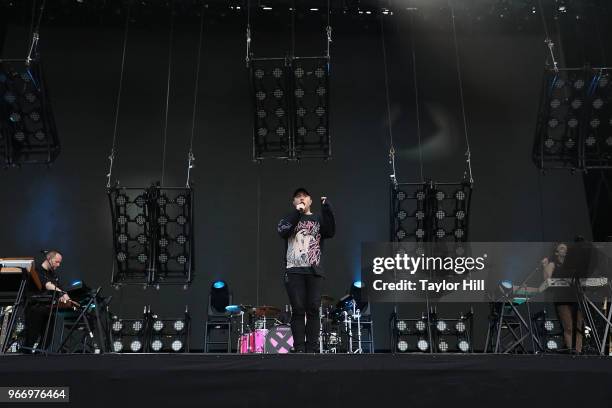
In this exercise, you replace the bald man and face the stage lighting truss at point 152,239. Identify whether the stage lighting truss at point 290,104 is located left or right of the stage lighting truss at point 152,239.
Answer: right

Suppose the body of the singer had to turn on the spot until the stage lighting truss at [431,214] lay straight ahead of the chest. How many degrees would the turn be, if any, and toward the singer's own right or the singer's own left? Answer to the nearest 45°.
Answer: approximately 135° to the singer's own left

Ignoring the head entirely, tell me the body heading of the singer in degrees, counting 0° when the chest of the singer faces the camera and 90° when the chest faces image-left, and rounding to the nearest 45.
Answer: approximately 0°

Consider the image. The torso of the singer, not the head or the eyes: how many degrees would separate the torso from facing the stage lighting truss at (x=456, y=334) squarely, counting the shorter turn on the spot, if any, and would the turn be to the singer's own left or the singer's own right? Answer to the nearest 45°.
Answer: approximately 135° to the singer's own left

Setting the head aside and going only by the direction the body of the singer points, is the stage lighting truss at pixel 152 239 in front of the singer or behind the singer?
behind

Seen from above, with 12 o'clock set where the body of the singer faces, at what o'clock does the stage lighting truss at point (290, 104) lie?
The stage lighting truss is roughly at 6 o'clock from the singer.

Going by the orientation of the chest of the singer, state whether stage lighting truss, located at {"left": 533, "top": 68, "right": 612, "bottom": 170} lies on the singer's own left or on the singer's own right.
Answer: on the singer's own left

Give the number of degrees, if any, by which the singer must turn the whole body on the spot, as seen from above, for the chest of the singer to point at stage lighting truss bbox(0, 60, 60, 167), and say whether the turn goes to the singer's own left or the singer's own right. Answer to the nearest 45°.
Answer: approximately 135° to the singer's own right

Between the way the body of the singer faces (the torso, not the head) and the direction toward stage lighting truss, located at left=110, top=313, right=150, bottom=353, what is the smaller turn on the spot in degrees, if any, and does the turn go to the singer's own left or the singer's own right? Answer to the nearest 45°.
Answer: approximately 135° to the singer's own right
